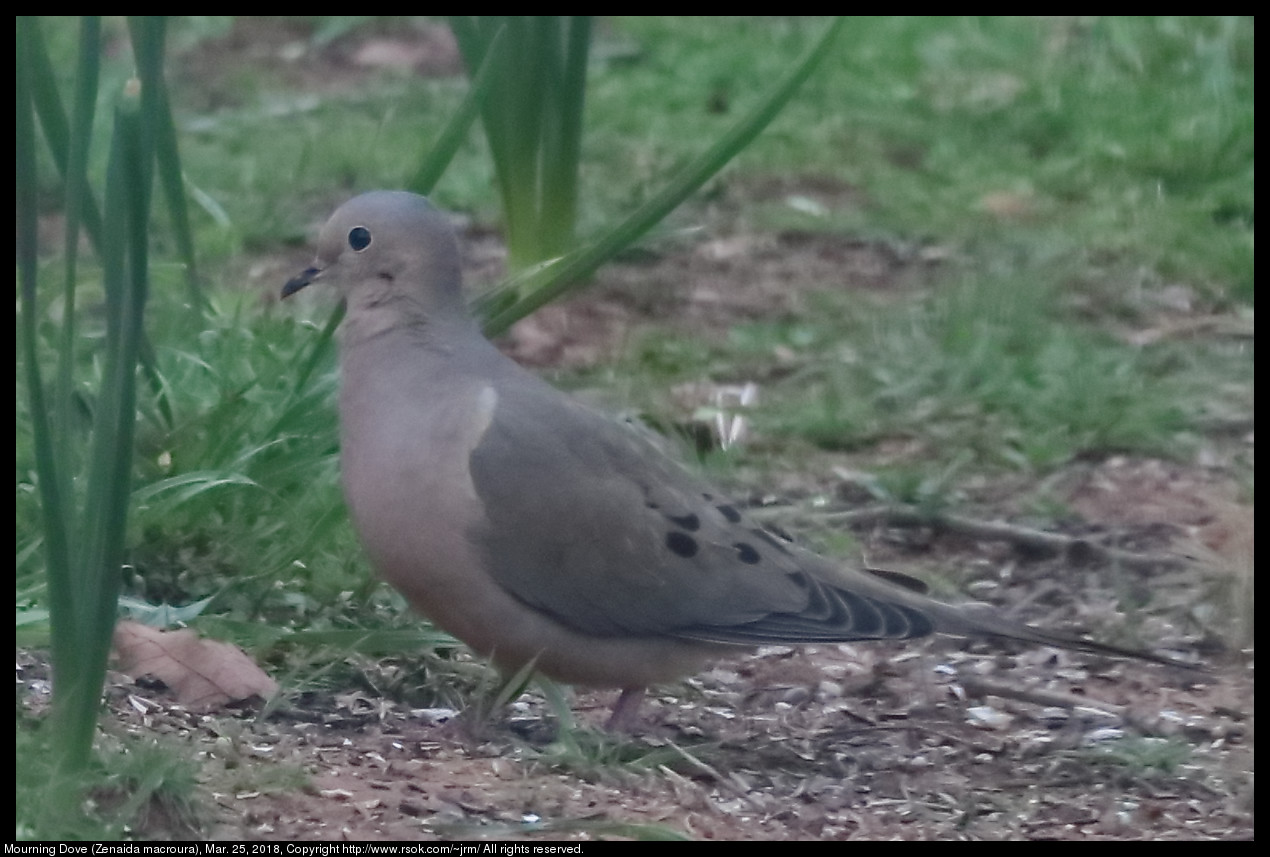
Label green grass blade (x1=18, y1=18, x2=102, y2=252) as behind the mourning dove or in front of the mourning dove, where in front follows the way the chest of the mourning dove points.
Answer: in front

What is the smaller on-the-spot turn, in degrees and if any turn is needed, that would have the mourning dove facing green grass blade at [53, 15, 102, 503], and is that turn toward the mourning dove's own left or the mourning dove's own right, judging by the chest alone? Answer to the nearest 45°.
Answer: approximately 45° to the mourning dove's own left

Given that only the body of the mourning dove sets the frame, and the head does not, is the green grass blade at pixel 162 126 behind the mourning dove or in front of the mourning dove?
in front

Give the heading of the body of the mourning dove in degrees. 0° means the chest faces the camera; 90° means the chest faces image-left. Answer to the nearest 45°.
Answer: approximately 90°

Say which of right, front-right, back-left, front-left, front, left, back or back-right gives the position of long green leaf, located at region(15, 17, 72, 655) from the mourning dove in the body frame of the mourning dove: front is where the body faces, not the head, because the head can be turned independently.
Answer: front-left

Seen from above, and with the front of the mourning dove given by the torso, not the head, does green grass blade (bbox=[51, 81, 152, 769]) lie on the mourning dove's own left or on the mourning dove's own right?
on the mourning dove's own left
